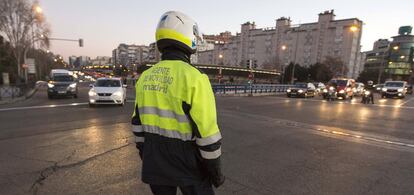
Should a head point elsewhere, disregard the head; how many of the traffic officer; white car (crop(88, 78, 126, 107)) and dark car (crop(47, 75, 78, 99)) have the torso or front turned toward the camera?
2

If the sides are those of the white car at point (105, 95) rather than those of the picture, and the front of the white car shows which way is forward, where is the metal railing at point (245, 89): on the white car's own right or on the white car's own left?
on the white car's own left

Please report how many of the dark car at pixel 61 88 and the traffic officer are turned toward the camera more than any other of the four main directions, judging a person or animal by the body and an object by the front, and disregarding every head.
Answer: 1

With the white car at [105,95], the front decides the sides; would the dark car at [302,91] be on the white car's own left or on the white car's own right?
on the white car's own left

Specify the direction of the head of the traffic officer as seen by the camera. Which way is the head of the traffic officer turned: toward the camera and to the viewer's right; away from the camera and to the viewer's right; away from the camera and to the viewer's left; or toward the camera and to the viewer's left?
away from the camera and to the viewer's right

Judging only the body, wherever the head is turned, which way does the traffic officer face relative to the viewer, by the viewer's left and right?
facing away from the viewer and to the right of the viewer

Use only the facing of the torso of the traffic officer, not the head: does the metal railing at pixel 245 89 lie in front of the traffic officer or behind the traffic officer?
in front
